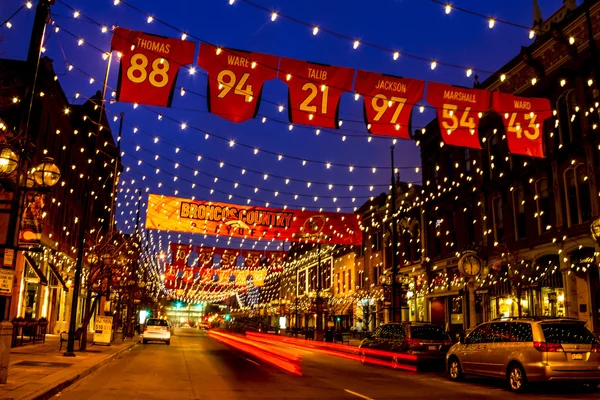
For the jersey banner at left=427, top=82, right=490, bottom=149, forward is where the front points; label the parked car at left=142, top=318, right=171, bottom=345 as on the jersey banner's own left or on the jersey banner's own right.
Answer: on the jersey banner's own right

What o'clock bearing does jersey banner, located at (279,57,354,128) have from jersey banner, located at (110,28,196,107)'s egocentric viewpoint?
jersey banner, located at (279,57,354,128) is roughly at 9 o'clock from jersey banner, located at (110,28,196,107).

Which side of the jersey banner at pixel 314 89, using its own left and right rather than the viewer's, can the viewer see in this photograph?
front

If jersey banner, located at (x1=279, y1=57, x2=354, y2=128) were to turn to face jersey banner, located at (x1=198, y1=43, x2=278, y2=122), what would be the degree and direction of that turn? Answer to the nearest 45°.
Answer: approximately 90° to its right

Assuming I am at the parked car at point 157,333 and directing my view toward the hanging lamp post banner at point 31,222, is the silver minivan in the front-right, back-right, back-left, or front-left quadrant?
front-left

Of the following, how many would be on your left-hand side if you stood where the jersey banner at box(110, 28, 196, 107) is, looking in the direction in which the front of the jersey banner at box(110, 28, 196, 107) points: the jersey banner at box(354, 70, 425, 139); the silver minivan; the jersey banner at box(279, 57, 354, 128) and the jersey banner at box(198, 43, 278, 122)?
4

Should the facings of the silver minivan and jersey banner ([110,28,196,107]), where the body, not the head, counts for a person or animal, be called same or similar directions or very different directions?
very different directions

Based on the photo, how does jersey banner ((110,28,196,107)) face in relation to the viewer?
toward the camera

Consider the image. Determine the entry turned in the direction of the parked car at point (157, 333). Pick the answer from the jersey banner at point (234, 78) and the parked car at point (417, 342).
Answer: the parked car at point (417, 342)

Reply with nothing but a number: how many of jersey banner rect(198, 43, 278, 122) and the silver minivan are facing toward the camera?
1

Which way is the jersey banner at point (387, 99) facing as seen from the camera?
toward the camera

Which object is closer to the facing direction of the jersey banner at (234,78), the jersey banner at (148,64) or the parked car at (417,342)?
the jersey banner
